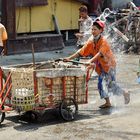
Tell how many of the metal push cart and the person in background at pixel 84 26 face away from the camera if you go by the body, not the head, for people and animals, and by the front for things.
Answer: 0

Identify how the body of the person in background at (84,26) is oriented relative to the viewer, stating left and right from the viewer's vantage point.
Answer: facing the viewer and to the left of the viewer

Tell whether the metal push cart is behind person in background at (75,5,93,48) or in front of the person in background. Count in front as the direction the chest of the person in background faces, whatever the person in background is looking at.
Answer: in front

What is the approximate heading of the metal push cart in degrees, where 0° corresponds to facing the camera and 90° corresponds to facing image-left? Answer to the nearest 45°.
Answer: approximately 90°

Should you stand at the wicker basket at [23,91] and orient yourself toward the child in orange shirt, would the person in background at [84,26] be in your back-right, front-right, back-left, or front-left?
front-left
